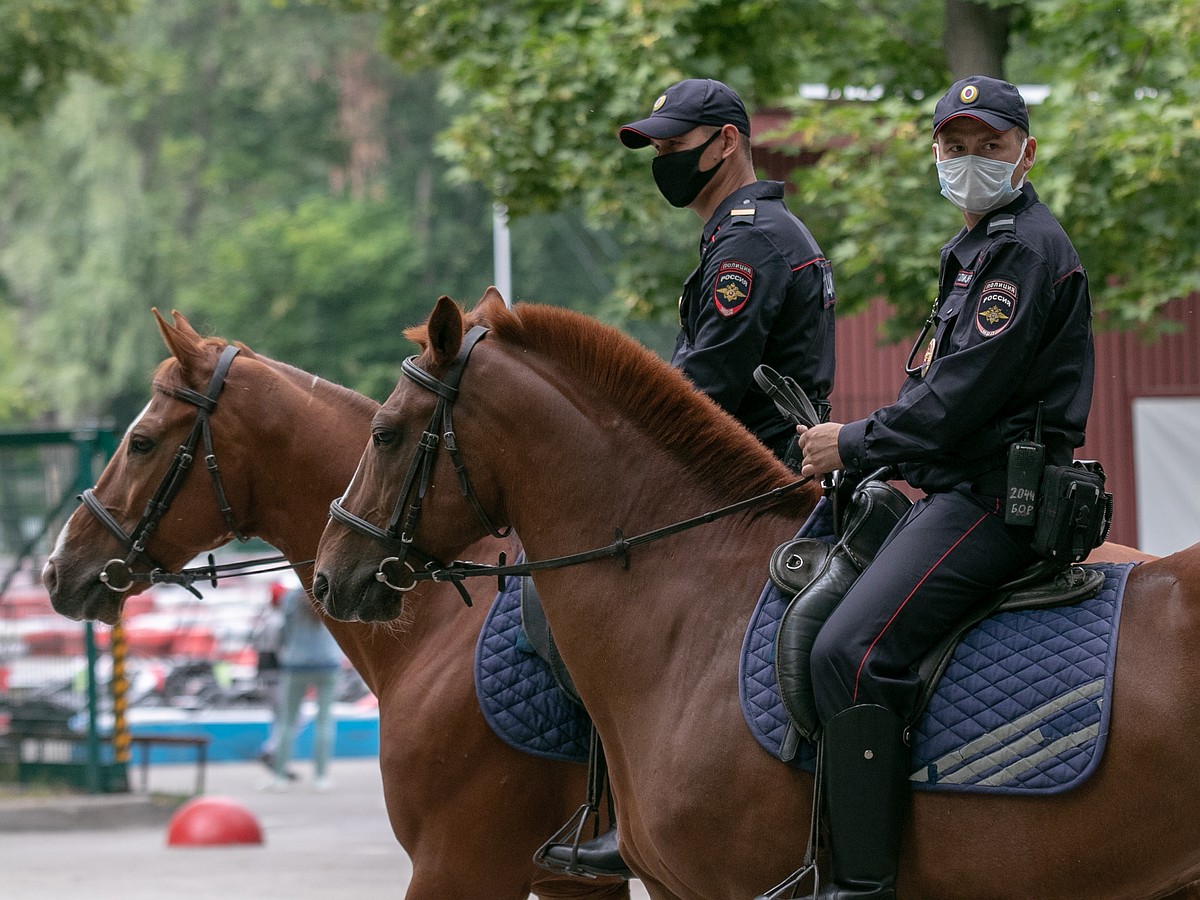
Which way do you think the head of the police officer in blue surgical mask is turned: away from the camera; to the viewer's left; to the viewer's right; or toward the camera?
toward the camera

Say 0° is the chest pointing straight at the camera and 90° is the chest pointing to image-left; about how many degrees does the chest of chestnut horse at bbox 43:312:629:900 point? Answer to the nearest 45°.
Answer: approximately 90°

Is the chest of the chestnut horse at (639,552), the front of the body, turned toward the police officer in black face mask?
no

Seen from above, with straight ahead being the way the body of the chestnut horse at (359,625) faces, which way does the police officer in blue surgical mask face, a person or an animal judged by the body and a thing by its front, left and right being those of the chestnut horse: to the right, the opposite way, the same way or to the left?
the same way

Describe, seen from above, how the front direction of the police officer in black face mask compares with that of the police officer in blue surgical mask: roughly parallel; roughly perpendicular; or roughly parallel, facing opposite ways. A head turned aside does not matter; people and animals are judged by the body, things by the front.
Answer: roughly parallel

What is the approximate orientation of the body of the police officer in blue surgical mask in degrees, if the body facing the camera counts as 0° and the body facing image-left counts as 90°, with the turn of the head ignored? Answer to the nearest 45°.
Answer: approximately 90°

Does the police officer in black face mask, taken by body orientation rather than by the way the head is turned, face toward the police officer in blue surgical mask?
no

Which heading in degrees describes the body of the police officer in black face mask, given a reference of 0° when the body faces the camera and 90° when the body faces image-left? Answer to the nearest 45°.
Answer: approximately 90°

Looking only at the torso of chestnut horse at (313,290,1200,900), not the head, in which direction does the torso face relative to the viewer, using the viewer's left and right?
facing to the left of the viewer

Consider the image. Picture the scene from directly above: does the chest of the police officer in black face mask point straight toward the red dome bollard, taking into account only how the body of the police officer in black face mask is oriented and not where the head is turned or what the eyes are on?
no

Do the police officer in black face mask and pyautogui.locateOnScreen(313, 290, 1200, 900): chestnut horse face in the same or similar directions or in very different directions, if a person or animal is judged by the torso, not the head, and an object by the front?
same or similar directions
